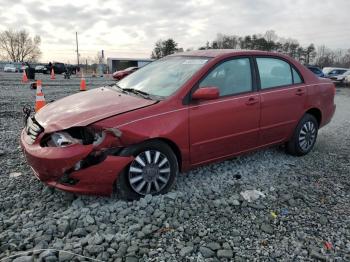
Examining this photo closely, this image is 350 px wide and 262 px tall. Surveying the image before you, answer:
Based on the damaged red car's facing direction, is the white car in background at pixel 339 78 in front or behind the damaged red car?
behind

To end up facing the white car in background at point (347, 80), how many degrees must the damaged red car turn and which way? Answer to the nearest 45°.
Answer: approximately 180°

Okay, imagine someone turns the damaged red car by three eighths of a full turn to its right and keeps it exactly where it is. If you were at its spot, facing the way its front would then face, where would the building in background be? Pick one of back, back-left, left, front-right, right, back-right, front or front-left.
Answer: front

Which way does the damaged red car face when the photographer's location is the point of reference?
facing the viewer and to the left of the viewer
